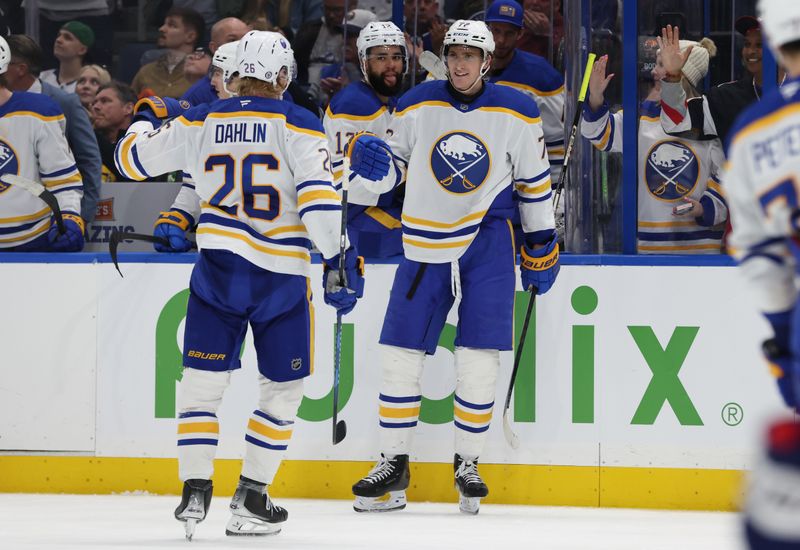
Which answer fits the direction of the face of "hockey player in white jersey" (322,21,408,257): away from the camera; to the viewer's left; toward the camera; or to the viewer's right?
toward the camera

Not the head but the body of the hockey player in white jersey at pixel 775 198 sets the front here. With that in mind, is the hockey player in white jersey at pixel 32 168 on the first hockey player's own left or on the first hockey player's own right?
on the first hockey player's own left

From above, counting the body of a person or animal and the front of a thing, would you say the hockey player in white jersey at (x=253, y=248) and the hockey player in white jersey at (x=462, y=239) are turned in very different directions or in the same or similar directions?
very different directions

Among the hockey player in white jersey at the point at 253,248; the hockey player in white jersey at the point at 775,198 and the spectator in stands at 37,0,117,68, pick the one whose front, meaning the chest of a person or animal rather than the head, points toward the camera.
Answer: the spectator in stands

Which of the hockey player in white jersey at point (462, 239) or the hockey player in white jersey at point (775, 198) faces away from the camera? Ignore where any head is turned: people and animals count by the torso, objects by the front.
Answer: the hockey player in white jersey at point (775, 198)

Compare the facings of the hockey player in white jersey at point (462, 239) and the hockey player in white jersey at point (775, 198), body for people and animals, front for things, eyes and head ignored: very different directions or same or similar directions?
very different directions

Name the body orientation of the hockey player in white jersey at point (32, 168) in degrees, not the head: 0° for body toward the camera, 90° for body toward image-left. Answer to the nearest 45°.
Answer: approximately 45°

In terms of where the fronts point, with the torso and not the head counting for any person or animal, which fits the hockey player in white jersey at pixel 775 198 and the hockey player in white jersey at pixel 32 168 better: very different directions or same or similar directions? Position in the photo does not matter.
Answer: very different directions

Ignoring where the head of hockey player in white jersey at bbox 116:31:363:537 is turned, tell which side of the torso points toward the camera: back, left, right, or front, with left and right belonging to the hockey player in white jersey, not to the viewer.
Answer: back

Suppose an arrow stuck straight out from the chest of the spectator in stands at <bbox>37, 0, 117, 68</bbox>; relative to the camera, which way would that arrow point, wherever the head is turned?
toward the camera

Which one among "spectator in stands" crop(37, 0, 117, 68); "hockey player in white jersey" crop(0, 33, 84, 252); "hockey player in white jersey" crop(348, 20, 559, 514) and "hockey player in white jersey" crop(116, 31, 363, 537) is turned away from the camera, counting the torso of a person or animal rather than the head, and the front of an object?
"hockey player in white jersey" crop(116, 31, 363, 537)

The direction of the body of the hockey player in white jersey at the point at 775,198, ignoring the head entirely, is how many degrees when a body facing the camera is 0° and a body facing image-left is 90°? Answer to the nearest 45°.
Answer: approximately 180°

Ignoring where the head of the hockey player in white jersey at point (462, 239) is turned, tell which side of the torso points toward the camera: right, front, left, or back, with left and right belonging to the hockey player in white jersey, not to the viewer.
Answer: front

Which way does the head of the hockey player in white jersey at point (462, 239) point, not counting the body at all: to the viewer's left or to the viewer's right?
to the viewer's left
